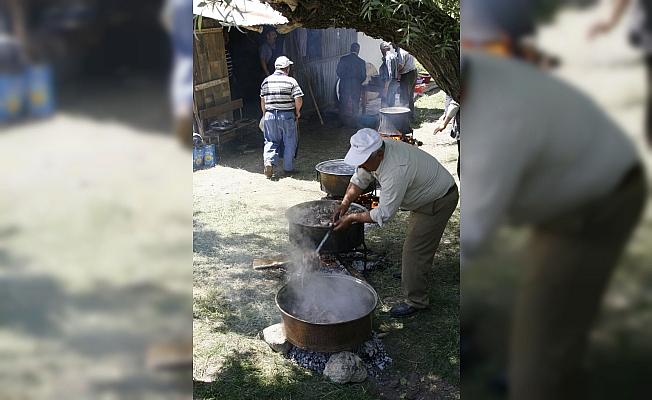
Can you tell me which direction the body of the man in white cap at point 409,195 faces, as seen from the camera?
to the viewer's left

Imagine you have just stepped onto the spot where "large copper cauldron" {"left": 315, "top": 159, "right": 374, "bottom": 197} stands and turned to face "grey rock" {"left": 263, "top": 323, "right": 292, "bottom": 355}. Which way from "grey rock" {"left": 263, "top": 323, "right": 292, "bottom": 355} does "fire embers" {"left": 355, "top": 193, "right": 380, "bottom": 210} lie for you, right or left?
left

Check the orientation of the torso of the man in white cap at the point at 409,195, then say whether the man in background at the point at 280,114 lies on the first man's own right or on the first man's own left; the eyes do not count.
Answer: on the first man's own right

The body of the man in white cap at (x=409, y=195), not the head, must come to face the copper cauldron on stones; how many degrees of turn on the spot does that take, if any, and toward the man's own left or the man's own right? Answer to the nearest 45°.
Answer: approximately 45° to the man's own left

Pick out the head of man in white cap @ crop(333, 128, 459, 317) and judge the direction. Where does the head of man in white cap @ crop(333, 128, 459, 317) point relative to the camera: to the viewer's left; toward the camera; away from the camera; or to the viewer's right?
to the viewer's left

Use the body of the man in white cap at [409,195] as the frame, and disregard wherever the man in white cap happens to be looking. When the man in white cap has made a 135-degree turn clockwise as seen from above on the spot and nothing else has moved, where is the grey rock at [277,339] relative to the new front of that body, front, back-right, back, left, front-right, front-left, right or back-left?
back

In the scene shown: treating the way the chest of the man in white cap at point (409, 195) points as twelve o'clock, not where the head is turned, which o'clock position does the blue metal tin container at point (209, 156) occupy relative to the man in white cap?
The blue metal tin container is roughly at 2 o'clock from the man in white cap.
